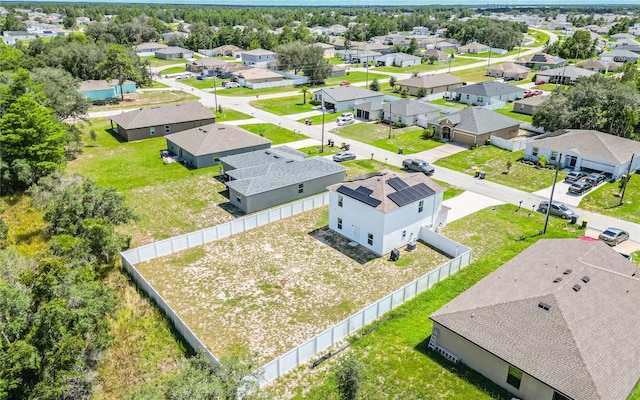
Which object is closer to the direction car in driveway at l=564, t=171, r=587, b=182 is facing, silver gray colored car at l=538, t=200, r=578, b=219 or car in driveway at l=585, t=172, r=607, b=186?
the car in driveway

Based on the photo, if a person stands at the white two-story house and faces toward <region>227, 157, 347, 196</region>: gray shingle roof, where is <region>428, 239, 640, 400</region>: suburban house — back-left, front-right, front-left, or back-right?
back-left

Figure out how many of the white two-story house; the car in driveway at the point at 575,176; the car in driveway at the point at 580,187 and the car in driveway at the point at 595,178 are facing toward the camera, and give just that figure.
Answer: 0

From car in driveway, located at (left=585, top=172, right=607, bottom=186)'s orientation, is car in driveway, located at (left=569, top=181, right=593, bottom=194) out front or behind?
behind

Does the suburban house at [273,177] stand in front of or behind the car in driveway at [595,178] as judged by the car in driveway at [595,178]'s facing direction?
behind

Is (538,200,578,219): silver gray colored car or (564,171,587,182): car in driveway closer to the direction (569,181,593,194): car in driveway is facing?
the car in driveway

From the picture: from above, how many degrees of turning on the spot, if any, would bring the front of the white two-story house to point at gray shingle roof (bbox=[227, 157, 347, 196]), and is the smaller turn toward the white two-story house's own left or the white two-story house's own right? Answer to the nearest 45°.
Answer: approximately 90° to the white two-story house's own left

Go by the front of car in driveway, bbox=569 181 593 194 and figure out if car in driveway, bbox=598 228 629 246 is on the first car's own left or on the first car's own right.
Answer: on the first car's own right

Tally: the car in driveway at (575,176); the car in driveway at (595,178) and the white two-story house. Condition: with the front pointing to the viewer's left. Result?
0

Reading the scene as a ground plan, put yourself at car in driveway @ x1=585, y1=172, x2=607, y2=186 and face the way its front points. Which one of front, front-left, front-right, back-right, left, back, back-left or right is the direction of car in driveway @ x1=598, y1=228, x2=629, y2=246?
back-right

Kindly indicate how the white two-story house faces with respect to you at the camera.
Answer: facing away from the viewer and to the right of the viewer

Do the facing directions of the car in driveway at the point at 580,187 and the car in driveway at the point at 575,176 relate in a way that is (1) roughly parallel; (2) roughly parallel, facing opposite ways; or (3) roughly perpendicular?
roughly parallel

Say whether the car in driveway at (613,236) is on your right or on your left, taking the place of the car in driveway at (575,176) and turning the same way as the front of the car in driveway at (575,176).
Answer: on your right

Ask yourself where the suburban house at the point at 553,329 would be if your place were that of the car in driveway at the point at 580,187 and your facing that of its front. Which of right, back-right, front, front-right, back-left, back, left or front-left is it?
back-right

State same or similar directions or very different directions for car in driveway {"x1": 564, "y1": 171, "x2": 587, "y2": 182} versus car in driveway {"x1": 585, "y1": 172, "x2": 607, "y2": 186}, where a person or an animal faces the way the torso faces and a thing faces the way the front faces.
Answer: same or similar directions

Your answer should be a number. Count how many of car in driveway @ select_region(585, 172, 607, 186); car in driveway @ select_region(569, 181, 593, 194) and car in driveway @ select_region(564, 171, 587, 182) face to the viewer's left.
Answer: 0

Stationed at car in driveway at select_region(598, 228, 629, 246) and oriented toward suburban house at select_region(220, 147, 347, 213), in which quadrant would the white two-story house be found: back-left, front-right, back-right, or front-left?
front-left

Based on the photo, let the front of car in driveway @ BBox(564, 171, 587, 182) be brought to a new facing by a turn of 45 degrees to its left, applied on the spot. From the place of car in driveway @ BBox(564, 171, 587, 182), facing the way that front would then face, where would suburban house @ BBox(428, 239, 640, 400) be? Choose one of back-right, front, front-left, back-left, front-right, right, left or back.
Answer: back

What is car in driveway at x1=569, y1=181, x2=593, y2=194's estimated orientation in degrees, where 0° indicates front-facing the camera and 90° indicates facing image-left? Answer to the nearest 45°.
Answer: approximately 225°
